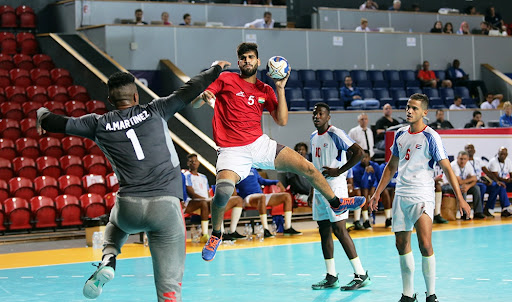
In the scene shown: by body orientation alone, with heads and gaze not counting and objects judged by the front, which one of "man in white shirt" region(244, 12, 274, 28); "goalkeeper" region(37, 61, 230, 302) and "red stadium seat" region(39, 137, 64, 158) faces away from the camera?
the goalkeeper

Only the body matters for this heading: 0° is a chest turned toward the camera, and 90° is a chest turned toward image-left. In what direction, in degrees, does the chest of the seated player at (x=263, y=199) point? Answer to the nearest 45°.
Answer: approximately 315°

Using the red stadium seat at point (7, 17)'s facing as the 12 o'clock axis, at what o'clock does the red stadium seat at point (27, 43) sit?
the red stadium seat at point (27, 43) is roughly at 11 o'clock from the red stadium seat at point (7, 17).

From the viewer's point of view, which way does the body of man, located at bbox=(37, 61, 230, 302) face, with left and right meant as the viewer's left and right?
facing away from the viewer

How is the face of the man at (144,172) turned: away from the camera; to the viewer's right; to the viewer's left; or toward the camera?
away from the camera

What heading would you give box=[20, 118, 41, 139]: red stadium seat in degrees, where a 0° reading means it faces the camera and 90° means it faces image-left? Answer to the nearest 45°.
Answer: approximately 315°

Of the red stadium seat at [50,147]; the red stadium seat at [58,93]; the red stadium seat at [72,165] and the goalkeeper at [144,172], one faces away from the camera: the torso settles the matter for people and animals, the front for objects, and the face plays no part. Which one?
the goalkeeper

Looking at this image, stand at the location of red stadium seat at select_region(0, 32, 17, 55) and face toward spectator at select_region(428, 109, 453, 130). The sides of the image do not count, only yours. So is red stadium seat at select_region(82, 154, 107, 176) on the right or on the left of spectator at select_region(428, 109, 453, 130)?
right
